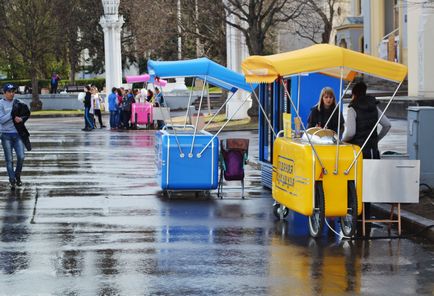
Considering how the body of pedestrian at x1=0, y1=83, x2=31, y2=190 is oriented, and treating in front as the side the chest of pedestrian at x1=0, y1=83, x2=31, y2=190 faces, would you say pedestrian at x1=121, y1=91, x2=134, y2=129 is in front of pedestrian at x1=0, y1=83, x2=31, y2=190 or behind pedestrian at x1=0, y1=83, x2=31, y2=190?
behind

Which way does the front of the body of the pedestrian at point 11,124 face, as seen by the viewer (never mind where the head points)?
toward the camera

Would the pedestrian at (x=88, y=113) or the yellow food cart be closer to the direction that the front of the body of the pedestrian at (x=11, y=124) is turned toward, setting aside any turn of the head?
the yellow food cart

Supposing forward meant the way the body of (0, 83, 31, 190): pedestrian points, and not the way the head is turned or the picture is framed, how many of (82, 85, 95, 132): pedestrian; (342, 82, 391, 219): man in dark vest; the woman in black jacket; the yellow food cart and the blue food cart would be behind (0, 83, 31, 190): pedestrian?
1

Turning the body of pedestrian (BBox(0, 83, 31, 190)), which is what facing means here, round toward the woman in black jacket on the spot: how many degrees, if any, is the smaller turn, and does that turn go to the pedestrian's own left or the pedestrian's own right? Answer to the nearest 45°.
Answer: approximately 45° to the pedestrian's own left

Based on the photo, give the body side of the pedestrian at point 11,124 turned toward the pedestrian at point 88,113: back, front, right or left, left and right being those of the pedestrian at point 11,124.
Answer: back

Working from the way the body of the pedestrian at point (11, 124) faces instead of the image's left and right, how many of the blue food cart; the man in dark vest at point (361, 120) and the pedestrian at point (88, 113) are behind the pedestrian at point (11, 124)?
1

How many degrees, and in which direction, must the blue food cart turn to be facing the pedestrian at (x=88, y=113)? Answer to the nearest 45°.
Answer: approximately 90° to its right

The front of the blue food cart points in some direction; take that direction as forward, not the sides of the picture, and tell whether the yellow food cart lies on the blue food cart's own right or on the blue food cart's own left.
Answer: on the blue food cart's own left
